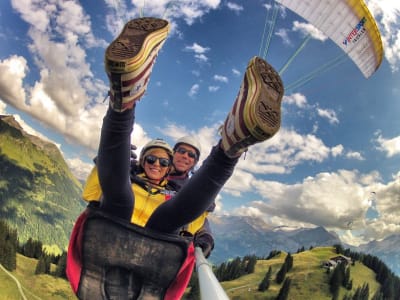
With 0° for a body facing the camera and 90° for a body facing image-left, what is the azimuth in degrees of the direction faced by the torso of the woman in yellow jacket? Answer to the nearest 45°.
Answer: approximately 0°

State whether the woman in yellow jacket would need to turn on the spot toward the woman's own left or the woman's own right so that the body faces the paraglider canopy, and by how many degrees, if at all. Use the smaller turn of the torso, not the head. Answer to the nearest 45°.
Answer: approximately 135° to the woman's own left
